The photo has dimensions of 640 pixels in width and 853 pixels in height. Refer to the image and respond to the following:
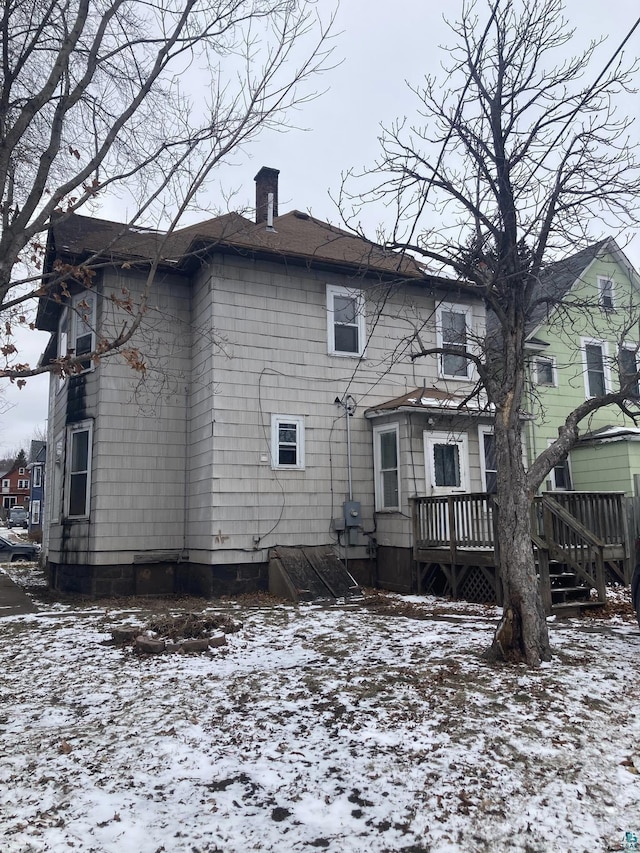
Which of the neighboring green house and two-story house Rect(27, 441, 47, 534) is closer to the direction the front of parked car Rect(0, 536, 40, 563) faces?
the neighboring green house

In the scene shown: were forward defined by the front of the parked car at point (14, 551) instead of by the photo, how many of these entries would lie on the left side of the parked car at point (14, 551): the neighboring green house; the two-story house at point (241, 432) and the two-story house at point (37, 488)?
1

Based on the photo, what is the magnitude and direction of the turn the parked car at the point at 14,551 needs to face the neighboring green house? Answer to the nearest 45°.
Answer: approximately 45° to its right

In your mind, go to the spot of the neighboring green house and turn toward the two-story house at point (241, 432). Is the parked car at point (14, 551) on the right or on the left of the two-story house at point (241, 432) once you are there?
right

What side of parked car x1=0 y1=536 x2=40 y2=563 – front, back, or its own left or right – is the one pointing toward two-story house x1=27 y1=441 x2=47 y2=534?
left

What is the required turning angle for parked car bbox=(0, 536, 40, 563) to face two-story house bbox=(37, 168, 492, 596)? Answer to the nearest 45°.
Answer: approximately 90° to its right

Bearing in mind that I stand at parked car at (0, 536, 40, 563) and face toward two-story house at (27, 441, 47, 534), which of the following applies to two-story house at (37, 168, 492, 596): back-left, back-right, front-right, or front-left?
back-right
